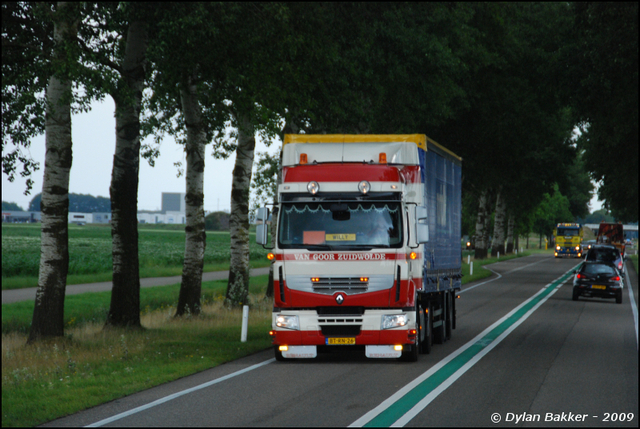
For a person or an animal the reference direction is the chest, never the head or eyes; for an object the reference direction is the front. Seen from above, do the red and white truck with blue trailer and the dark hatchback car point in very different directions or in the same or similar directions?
very different directions

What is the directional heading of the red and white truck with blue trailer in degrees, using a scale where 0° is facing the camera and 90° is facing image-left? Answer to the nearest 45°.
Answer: approximately 0°

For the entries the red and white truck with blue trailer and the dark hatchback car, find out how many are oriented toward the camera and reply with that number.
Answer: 1

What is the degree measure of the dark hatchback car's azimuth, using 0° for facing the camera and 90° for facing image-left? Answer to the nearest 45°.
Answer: approximately 180°

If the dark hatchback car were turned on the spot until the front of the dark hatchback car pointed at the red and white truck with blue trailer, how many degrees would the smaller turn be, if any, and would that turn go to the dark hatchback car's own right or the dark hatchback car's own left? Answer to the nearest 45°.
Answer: approximately 180°

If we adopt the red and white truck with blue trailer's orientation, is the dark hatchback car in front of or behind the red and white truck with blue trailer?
behind
